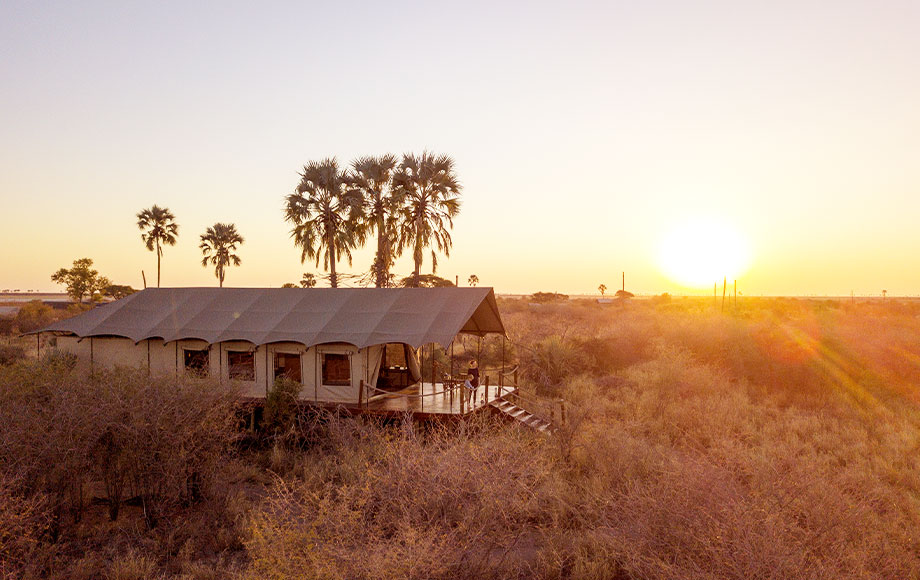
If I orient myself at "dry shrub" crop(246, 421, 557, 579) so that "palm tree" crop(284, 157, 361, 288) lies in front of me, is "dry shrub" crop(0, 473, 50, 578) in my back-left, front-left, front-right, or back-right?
front-left

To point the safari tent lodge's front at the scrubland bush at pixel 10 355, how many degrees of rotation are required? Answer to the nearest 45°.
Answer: approximately 180°

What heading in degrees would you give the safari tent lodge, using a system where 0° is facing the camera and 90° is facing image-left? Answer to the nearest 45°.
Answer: approximately 315°

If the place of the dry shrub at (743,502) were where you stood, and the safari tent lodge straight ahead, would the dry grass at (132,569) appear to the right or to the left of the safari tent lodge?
left

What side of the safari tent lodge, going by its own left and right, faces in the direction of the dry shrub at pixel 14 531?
right

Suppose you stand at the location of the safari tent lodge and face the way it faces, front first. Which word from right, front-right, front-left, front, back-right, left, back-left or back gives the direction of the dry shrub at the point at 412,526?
front-right

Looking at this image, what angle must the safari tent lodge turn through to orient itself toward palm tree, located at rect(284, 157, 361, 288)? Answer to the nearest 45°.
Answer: approximately 135° to its left

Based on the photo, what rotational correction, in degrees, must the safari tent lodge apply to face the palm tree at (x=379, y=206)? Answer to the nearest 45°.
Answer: approximately 90° to its left

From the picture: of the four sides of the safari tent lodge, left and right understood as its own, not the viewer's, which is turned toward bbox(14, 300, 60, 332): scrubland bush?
back

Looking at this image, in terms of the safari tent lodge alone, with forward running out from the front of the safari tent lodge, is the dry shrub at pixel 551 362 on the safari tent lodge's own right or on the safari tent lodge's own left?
on the safari tent lodge's own left
